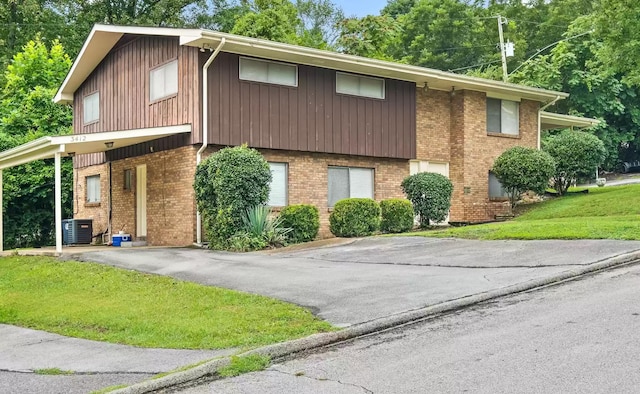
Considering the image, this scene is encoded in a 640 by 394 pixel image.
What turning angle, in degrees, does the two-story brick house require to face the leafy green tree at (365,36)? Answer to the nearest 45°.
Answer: approximately 135° to its left

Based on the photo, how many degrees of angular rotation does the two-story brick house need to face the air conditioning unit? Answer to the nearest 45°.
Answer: approximately 135° to its right

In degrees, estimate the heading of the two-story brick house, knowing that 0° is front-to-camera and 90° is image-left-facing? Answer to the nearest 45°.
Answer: approximately 315°

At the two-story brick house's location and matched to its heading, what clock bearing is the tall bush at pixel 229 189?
The tall bush is roughly at 2 o'clock from the two-story brick house.

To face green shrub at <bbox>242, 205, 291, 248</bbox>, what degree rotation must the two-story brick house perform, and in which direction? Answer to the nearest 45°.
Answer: approximately 45° to its right

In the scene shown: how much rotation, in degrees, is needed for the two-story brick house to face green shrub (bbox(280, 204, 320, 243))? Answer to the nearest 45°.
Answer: approximately 45° to its right

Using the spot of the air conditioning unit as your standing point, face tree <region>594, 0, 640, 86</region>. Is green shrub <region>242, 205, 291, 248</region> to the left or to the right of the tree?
right

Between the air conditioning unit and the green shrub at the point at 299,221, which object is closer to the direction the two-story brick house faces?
the green shrub

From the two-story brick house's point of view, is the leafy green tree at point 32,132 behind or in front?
behind

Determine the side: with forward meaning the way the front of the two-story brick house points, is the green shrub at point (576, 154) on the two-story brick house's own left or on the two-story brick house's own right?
on the two-story brick house's own left

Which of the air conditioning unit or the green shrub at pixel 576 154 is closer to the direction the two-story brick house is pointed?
the green shrub
